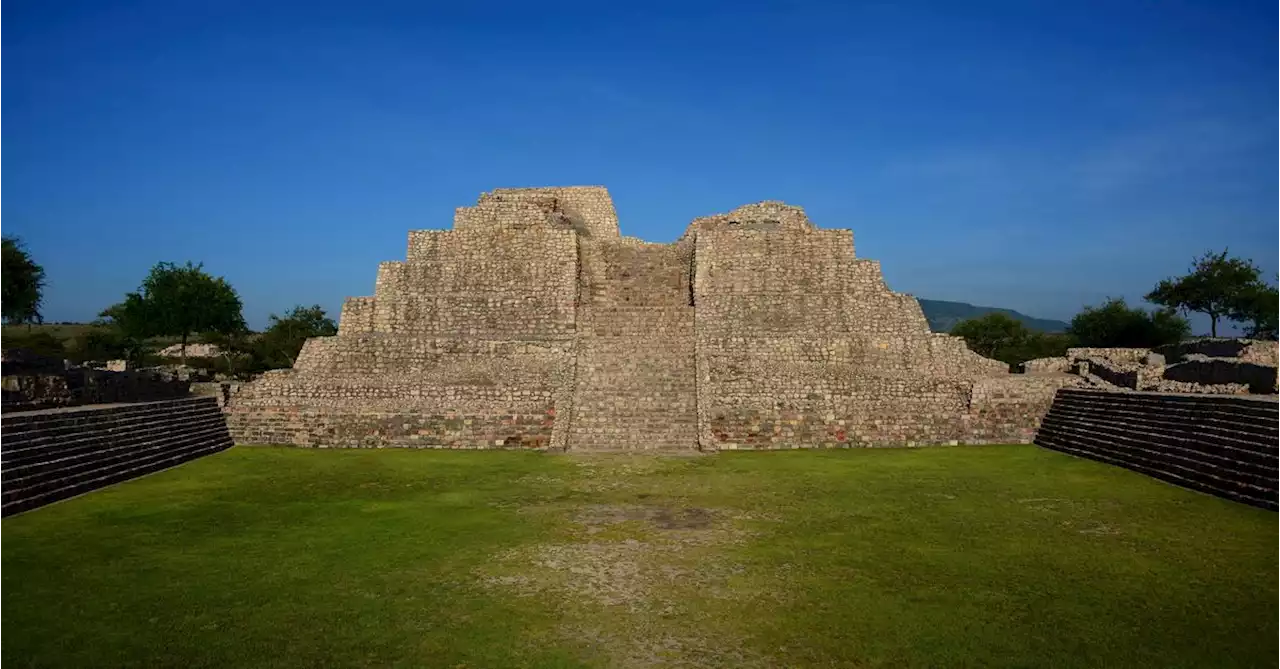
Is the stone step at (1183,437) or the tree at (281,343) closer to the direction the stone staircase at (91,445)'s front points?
the stone step

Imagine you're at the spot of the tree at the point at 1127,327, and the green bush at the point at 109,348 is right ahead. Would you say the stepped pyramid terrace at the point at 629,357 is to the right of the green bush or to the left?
left

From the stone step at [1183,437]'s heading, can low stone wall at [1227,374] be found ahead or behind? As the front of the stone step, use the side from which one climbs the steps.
behind

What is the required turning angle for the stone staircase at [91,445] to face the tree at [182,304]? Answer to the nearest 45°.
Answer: approximately 135° to its left

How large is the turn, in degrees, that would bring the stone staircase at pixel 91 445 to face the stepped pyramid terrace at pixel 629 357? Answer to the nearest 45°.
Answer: approximately 45° to its left

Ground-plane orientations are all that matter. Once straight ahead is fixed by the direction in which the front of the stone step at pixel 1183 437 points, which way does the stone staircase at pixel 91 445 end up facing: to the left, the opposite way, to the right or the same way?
the opposite way

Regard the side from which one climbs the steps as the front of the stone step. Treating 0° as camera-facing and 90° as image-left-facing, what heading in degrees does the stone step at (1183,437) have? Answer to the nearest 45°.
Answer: approximately 45°

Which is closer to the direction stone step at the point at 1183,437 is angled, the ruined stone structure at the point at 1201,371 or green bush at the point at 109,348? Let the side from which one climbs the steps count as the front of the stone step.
the green bush

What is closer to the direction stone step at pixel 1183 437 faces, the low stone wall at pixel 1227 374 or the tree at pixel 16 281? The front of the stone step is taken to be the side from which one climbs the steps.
the tree

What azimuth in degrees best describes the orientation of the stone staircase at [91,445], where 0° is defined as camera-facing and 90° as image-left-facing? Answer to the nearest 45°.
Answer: approximately 315°
